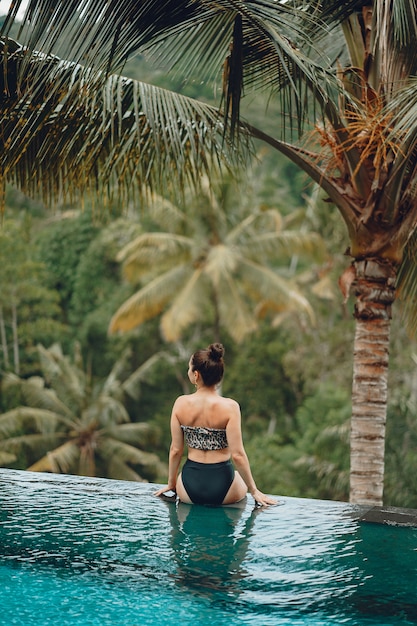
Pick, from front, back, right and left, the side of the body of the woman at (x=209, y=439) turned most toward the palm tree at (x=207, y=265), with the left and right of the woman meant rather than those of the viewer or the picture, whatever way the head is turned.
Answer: front

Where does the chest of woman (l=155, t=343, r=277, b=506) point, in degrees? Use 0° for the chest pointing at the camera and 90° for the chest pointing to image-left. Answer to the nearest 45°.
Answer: approximately 180°
